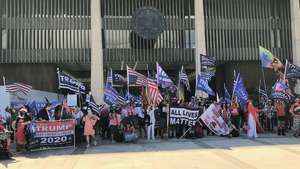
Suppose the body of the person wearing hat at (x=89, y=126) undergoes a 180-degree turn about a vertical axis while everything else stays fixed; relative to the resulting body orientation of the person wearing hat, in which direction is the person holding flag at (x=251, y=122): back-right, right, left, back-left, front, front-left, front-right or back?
right

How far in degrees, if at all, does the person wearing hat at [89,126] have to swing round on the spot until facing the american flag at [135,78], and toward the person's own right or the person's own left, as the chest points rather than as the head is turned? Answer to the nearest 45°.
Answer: approximately 135° to the person's own left

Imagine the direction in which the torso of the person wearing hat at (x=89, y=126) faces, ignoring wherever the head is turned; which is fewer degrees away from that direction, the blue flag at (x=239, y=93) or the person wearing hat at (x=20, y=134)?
the person wearing hat

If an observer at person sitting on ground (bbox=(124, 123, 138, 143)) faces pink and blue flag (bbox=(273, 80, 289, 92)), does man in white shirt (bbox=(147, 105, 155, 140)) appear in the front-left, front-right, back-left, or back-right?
front-left

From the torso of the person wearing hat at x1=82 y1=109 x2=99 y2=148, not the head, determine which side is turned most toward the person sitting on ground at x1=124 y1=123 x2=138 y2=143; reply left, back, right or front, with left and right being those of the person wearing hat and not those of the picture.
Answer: left

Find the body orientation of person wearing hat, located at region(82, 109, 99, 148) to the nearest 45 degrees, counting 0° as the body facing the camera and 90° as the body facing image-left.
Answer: approximately 0°

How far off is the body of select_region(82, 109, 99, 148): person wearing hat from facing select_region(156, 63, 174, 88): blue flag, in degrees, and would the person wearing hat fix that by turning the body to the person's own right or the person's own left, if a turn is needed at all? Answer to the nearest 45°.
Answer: approximately 135° to the person's own left

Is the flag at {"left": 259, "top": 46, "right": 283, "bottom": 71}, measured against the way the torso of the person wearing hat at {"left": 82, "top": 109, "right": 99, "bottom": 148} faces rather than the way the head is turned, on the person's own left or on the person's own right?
on the person's own left

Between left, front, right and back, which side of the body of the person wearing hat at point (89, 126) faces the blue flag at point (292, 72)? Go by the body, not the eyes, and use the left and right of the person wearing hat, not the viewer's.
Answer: left

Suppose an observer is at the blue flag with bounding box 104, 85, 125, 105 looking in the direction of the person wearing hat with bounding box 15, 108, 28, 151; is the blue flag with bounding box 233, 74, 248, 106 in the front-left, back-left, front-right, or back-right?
back-left

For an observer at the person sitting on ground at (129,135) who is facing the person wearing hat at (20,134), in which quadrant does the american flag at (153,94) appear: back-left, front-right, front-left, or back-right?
back-right
